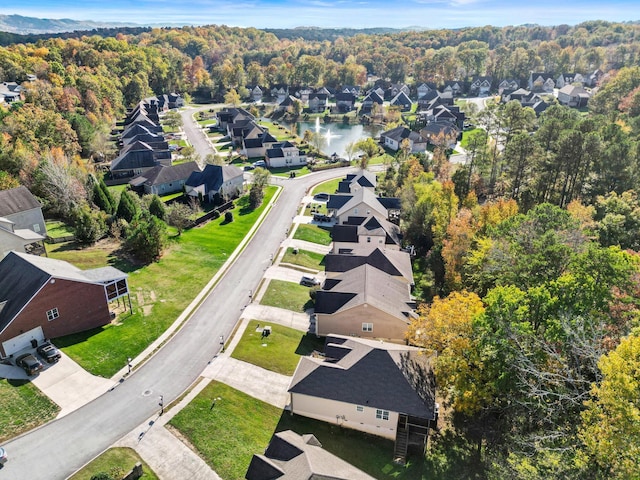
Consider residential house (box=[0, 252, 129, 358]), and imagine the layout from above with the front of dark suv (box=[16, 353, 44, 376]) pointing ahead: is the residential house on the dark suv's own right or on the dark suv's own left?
on the dark suv's own right

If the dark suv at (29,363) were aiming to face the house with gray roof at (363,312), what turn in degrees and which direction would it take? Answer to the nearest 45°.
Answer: approximately 135° to its right

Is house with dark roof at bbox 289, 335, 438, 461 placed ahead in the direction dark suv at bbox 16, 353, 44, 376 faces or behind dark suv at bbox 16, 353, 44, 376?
behind

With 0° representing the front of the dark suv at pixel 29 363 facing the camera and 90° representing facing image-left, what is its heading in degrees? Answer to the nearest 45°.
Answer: approximately 135°

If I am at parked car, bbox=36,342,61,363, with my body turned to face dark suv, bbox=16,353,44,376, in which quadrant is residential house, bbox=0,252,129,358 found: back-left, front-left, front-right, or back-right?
back-right

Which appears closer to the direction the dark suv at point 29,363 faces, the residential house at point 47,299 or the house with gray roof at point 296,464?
the residential house

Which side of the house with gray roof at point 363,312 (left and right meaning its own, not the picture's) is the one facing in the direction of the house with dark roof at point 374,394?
left

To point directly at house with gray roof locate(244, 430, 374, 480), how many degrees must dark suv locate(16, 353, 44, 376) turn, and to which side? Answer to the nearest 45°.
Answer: approximately 180°

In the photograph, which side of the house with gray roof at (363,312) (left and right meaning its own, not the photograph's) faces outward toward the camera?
left
